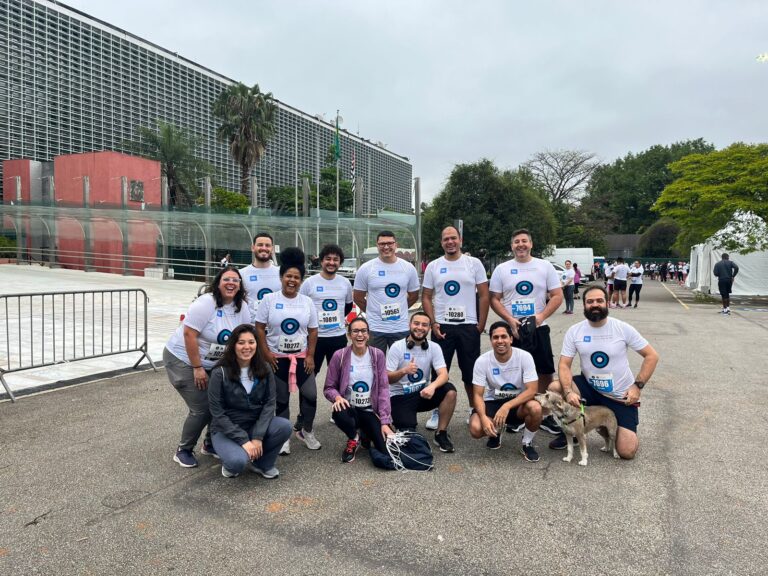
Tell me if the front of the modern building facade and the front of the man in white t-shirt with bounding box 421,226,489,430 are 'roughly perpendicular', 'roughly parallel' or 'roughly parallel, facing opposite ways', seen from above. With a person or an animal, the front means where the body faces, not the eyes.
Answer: roughly perpendicular

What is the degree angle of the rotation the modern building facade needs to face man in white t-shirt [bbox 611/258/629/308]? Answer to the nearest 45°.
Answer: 0° — it already faces them

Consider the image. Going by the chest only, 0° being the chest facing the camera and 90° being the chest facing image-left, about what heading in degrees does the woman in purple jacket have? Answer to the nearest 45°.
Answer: approximately 0°

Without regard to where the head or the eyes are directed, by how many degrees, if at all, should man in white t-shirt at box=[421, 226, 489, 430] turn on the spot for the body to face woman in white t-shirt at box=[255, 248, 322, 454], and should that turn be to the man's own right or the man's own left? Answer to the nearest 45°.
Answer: approximately 45° to the man's own right

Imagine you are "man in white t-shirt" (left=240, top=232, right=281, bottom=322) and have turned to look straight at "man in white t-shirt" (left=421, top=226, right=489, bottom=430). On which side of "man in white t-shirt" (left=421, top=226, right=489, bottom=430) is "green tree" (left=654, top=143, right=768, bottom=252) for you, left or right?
left

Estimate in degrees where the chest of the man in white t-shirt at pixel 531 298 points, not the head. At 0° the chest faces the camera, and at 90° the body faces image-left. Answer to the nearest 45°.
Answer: approximately 0°
